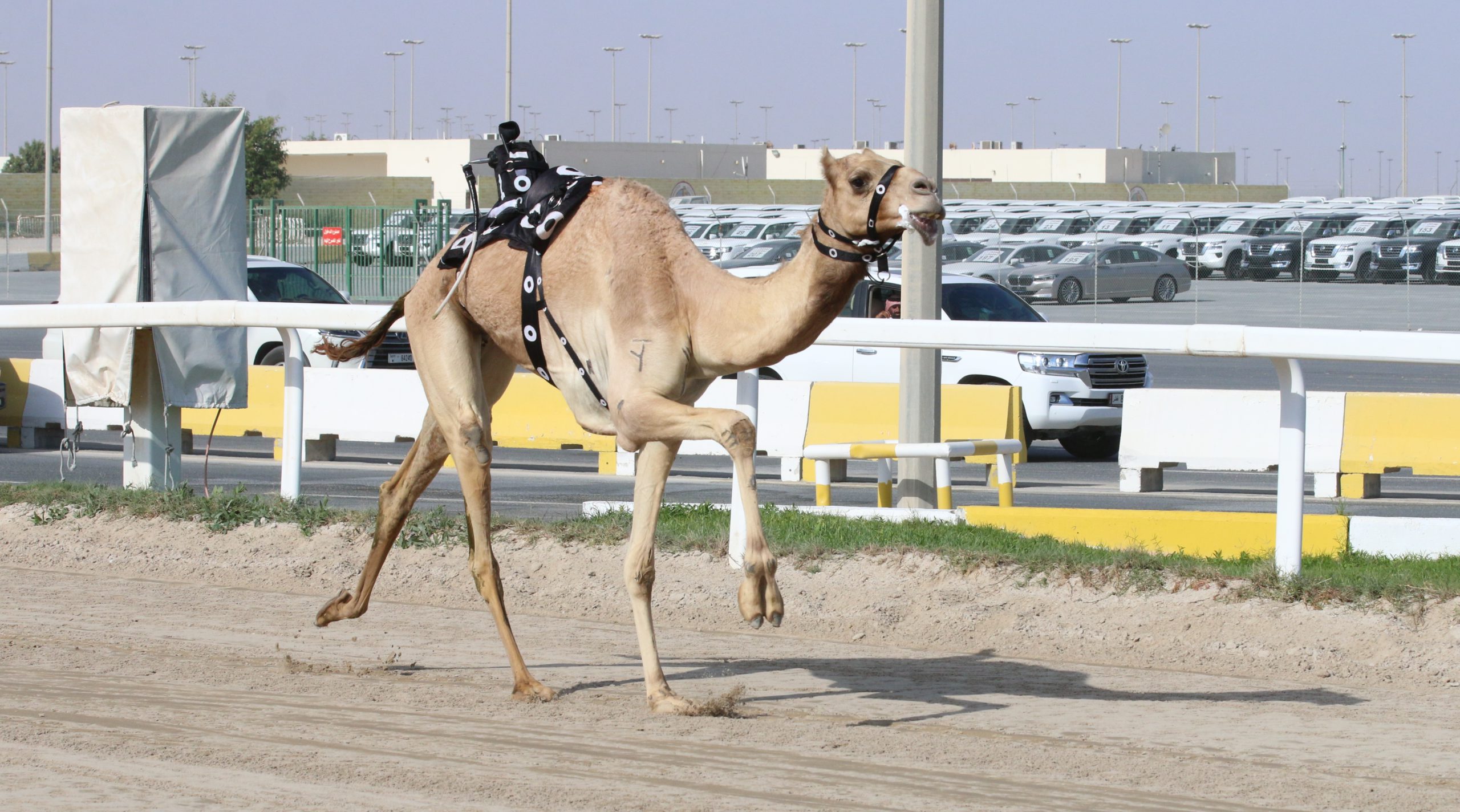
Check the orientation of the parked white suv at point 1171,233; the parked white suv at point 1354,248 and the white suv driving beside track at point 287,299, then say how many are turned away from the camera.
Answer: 0

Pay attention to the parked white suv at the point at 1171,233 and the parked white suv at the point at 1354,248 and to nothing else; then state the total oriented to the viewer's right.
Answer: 0

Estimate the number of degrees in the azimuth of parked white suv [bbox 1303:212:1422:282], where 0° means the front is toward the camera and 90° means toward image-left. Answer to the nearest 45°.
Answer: approximately 45°

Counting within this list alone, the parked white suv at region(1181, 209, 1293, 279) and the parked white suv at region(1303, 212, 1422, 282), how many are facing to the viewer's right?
0

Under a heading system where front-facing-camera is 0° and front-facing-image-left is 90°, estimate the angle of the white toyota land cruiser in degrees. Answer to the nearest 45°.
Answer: approximately 315°

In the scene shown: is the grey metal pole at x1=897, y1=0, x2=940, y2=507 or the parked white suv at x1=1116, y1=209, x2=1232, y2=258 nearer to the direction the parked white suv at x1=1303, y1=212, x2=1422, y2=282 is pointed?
the grey metal pole

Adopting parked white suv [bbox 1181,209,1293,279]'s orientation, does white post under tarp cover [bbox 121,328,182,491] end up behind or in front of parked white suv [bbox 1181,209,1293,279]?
in front

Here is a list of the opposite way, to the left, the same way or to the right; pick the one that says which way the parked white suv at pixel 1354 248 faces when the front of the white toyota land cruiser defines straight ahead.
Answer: to the right

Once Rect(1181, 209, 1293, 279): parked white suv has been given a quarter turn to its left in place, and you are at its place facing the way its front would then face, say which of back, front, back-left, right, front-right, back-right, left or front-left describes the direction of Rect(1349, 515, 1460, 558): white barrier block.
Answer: front-right

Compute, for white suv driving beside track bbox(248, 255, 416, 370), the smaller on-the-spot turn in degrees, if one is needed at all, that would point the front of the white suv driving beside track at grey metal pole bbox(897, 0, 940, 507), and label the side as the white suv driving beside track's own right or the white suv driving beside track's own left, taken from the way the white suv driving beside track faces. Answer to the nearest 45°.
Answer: approximately 45° to the white suv driving beside track's own right

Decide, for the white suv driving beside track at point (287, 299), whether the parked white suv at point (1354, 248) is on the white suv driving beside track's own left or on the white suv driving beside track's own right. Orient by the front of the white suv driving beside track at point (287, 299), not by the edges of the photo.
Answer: on the white suv driving beside track's own left

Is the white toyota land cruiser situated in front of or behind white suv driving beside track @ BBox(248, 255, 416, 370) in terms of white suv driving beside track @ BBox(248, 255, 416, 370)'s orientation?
in front

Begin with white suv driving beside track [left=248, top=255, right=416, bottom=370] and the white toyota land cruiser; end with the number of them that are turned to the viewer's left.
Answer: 0
